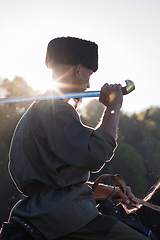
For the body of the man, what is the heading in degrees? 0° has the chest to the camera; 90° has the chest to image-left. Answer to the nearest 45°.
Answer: approximately 225°
